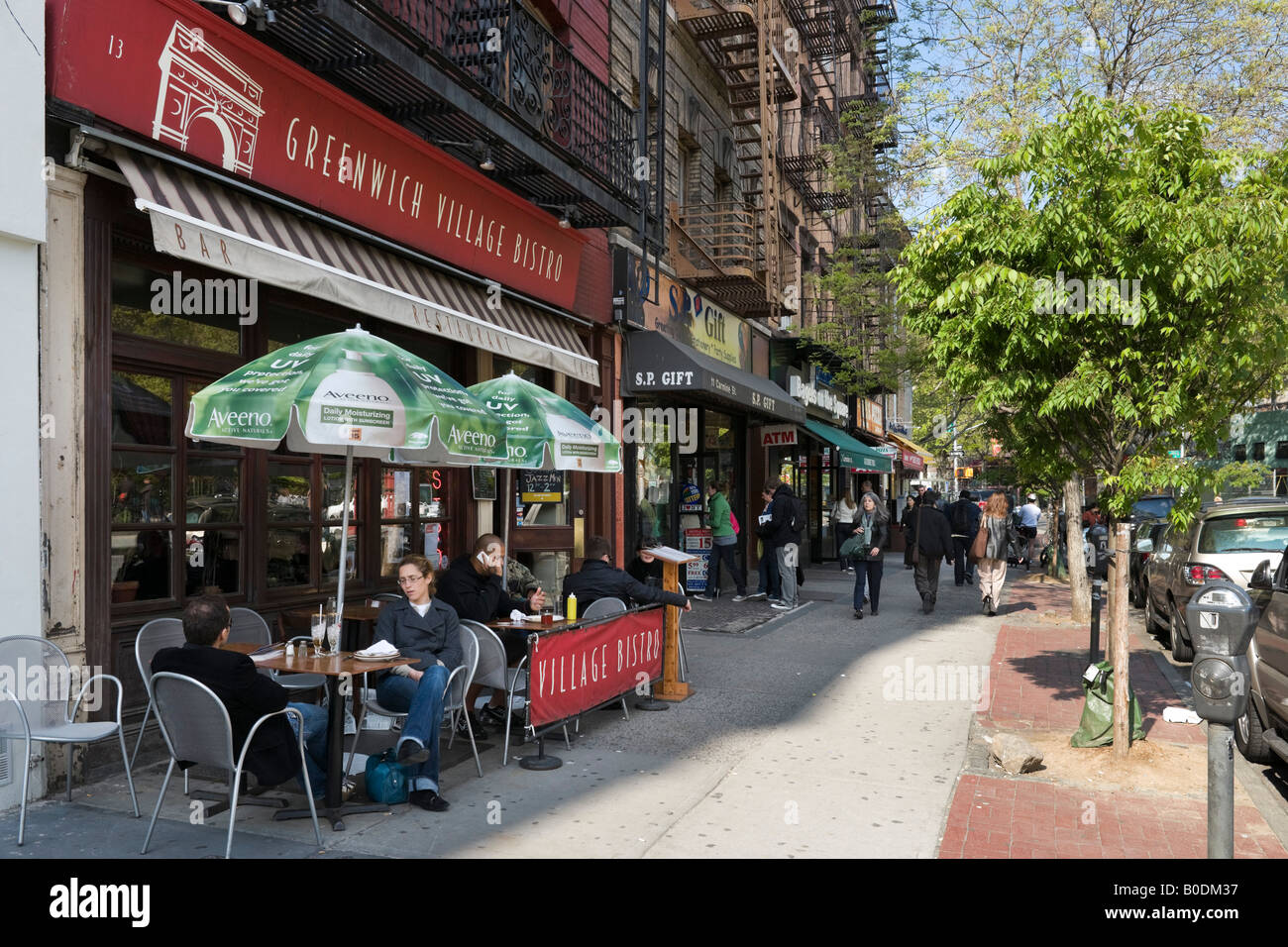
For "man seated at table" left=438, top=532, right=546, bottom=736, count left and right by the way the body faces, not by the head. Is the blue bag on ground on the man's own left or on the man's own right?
on the man's own right

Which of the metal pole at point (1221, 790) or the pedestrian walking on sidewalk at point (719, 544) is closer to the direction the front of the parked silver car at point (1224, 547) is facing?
the pedestrian walking on sidewalk

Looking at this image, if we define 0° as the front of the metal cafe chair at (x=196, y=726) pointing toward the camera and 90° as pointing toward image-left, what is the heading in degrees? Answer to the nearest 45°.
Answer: approximately 225°
